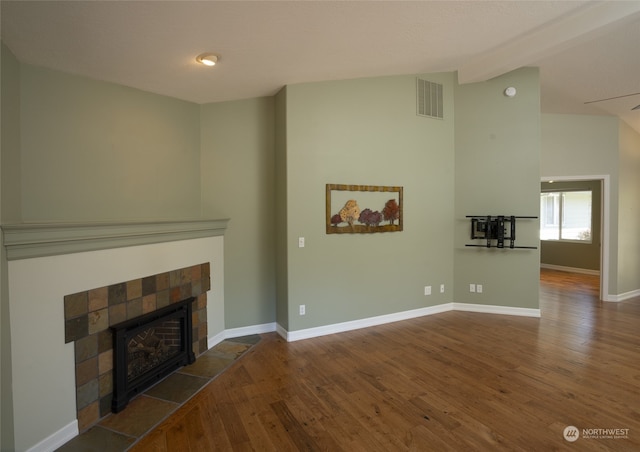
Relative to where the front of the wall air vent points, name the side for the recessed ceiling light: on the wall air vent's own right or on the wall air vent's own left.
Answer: on the wall air vent's own right

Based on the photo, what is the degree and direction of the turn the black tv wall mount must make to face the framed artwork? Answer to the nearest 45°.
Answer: approximately 45° to its right

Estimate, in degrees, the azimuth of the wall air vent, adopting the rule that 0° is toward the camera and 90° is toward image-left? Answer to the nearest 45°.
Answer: approximately 315°

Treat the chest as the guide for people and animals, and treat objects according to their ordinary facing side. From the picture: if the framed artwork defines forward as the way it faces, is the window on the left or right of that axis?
on its left

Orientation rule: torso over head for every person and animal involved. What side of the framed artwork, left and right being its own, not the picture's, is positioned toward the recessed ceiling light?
right

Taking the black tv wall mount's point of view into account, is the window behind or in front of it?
behind

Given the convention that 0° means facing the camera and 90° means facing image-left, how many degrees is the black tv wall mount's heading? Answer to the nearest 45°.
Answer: approximately 0°

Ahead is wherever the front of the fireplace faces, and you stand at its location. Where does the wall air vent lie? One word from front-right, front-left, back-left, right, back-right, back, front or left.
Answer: front-left

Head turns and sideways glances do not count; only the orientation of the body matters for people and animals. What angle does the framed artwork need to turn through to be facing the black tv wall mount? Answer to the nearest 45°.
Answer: approximately 45° to its left

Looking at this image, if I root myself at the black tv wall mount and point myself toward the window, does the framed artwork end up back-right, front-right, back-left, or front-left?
back-left

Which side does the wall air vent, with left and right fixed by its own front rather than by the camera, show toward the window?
left
